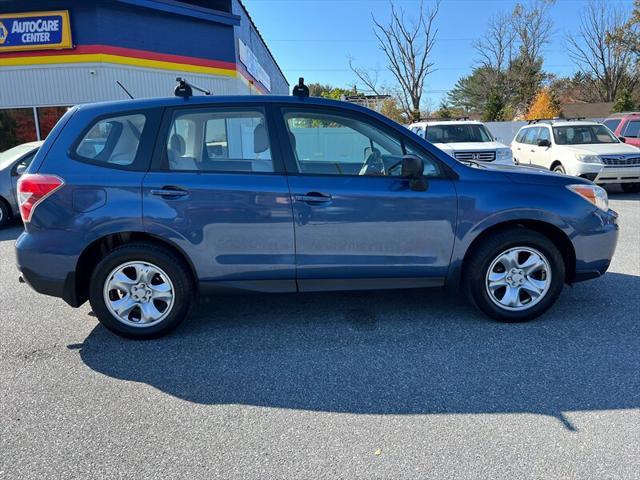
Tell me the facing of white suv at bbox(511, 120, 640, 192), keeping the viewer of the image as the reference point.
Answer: facing the viewer and to the right of the viewer

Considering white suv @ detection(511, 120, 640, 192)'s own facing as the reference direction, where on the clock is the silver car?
The silver car is roughly at 3 o'clock from the white suv.

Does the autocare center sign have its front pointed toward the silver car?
yes

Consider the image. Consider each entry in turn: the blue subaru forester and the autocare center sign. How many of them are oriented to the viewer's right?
1

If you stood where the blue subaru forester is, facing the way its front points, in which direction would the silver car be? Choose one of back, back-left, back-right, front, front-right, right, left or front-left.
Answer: back-left

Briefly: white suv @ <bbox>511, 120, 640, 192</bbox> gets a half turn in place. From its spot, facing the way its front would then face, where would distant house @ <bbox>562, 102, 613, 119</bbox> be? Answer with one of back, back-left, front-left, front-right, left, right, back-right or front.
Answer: front-right

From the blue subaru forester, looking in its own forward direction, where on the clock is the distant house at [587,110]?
The distant house is roughly at 10 o'clock from the blue subaru forester.

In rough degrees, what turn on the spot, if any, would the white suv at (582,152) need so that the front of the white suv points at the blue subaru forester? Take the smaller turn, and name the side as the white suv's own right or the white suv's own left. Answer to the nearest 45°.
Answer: approximately 45° to the white suv's own right

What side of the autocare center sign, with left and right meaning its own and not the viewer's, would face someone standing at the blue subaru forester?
front

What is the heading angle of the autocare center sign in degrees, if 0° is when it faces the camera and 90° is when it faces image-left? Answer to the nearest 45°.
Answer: approximately 0°

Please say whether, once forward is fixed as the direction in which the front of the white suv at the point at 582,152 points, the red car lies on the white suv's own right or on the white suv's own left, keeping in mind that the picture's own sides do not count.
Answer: on the white suv's own left

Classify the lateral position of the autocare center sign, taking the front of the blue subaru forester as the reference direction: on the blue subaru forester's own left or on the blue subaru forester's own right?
on the blue subaru forester's own left

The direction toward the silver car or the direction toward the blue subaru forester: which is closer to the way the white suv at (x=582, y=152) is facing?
the blue subaru forester

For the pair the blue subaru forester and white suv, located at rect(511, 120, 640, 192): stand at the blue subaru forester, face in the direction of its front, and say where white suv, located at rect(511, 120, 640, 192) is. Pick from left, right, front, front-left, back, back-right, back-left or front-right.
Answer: front-left

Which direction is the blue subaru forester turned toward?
to the viewer's right
